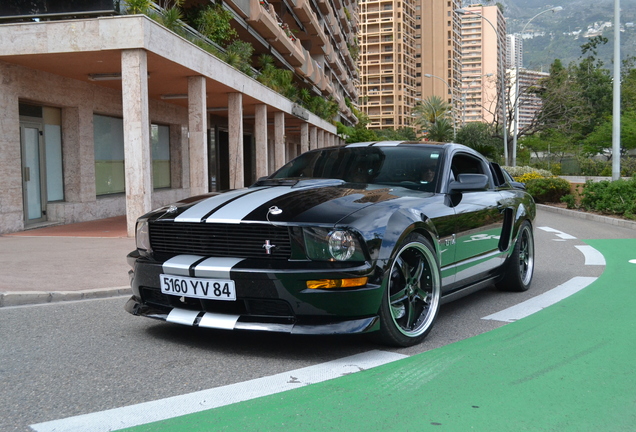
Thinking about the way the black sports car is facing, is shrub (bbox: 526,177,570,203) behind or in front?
behind

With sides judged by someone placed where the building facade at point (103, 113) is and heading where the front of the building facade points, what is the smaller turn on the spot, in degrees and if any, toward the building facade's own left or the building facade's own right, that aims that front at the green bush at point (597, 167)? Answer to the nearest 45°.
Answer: approximately 90° to the building facade's own left

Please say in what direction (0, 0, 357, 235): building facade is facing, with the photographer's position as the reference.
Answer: facing the viewer and to the right of the viewer

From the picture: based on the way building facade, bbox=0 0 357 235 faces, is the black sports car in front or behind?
in front

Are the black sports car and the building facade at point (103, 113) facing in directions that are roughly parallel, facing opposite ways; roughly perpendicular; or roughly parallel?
roughly perpendicular

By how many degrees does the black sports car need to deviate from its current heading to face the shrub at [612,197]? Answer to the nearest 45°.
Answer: approximately 180°

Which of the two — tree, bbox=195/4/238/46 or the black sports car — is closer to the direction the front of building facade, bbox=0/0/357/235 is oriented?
the black sports car

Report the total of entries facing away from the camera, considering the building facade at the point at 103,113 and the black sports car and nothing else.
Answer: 0

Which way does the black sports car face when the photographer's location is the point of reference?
facing the viewer and to the left of the viewer
